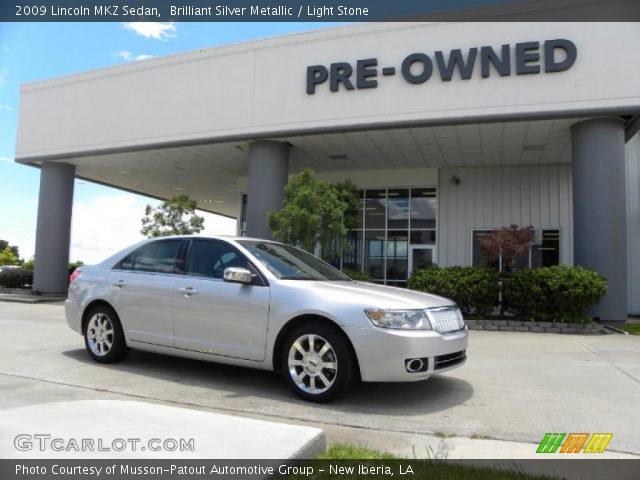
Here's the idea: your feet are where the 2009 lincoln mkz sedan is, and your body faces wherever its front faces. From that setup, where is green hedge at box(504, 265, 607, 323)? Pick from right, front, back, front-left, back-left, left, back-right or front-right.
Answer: left

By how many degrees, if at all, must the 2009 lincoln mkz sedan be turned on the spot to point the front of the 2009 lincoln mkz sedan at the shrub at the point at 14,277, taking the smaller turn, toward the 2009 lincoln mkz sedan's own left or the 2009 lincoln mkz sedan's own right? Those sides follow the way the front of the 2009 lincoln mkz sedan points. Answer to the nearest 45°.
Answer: approximately 180°

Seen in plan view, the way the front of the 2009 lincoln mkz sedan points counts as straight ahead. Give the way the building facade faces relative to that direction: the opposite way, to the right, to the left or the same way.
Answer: to the right

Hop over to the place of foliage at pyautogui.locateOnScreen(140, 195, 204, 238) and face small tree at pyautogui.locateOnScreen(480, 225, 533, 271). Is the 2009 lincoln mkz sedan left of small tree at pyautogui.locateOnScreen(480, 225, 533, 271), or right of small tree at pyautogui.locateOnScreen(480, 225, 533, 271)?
right

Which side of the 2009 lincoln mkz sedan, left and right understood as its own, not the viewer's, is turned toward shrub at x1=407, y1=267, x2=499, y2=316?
left

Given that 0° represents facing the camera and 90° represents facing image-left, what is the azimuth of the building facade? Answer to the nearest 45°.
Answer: approximately 45°

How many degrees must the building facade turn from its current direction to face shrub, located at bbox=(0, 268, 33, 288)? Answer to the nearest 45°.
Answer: approximately 45° to its right

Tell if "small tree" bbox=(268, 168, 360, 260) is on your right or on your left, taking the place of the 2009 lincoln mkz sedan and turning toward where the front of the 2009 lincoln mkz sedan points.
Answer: on your left

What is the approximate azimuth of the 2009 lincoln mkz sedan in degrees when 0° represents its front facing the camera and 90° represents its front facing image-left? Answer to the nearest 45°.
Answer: approximately 315°

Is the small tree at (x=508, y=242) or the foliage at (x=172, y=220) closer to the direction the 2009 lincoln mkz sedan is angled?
the small tree
